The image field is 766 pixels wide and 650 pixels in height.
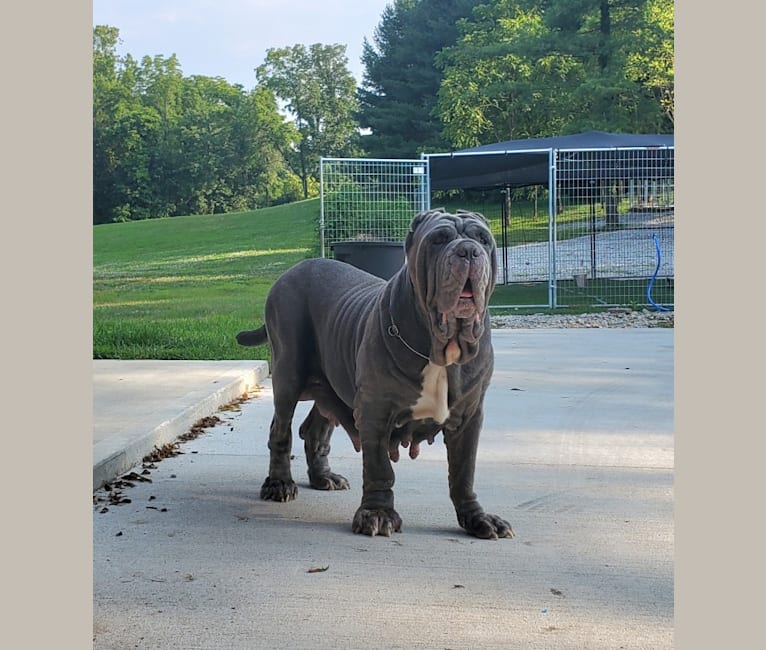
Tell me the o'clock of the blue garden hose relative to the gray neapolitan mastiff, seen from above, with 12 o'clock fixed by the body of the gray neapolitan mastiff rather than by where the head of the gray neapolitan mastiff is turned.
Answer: The blue garden hose is roughly at 8 o'clock from the gray neapolitan mastiff.

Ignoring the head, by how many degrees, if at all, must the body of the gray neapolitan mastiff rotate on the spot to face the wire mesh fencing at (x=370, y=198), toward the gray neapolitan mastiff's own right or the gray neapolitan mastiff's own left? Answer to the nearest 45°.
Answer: approximately 135° to the gray neapolitan mastiff's own left

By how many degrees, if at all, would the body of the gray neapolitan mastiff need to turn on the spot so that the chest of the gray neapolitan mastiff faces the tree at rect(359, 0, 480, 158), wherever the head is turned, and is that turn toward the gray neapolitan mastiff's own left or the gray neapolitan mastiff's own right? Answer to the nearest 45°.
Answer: approximately 135° to the gray neapolitan mastiff's own left

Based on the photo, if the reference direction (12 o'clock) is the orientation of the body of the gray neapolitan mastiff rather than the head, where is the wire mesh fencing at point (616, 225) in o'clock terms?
The wire mesh fencing is roughly at 8 o'clock from the gray neapolitan mastiff.

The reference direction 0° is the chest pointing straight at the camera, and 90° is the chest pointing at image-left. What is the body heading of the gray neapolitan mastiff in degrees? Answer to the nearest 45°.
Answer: approximately 315°

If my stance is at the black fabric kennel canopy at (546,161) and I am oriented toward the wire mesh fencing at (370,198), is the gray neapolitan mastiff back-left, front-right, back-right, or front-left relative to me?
front-left
